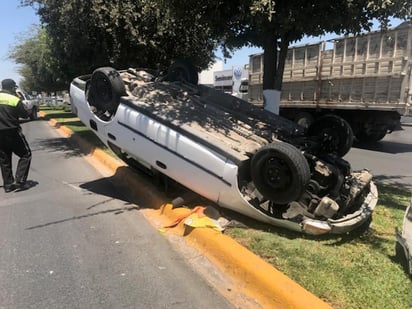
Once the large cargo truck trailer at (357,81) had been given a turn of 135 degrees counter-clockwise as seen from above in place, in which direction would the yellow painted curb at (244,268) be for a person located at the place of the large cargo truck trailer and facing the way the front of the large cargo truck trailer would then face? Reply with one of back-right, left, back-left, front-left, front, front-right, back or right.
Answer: front

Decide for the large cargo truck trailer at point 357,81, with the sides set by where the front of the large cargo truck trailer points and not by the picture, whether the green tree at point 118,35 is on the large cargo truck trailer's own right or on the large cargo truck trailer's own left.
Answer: on the large cargo truck trailer's own left

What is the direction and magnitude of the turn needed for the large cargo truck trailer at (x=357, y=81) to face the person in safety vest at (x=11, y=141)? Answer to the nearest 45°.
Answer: approximately 90° to its left

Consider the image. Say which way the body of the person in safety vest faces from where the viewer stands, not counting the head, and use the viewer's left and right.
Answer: facing away from the viewer and to the right of the viewer

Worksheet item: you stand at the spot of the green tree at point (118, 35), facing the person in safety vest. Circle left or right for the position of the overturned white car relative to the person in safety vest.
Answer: left

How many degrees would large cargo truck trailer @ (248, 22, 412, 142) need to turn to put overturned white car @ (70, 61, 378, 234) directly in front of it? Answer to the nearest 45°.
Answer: approximately 135° to its left

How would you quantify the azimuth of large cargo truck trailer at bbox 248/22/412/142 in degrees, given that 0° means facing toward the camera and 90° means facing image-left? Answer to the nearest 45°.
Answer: approximately 135°
